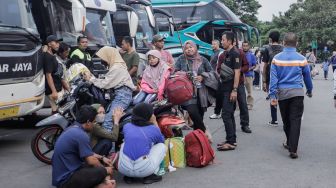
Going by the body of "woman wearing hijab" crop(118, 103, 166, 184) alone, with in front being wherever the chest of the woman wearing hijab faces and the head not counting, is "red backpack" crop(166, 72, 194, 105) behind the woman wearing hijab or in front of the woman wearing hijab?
in front

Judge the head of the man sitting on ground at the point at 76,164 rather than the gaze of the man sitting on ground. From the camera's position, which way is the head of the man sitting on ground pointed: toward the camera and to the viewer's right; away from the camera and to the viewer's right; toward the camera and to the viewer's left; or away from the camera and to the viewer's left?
away from the camera and to the viewer's right

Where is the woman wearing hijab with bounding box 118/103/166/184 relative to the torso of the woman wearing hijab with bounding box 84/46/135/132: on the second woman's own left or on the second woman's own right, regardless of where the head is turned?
on the second woman's own left

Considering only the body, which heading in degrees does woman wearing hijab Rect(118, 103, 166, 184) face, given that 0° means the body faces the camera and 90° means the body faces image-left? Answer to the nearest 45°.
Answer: approximately 225°

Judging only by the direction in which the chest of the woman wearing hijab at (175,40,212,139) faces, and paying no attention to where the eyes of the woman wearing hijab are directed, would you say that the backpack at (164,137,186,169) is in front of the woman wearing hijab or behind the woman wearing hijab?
in front
